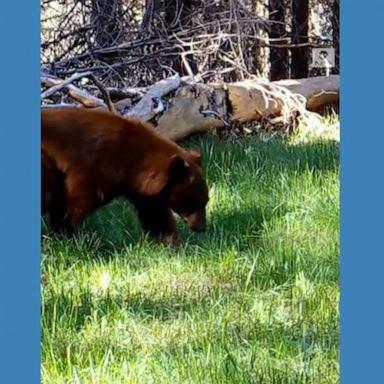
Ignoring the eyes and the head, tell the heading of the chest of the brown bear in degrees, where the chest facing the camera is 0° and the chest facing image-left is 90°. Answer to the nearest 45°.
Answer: approximately 270°
